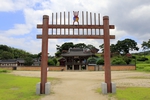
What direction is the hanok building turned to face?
toward the camera
